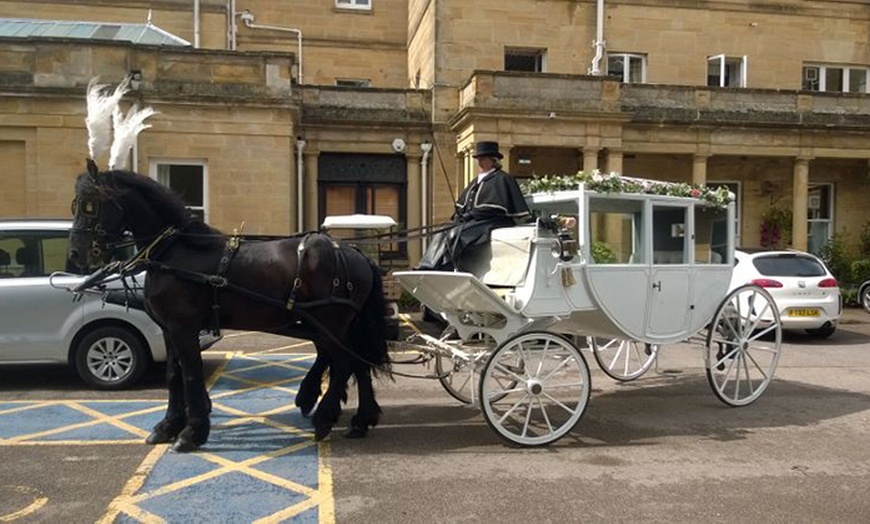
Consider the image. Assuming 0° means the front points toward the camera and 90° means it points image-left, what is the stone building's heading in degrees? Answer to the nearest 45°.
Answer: approximately 0°

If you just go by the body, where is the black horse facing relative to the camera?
to the viewer's left

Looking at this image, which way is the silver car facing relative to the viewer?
to the viewer's left

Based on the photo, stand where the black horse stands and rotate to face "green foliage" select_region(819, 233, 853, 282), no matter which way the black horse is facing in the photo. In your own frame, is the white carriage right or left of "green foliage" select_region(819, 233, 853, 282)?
right

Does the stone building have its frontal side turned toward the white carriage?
yes

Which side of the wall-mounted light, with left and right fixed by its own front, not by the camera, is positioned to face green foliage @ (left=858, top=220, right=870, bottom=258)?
left

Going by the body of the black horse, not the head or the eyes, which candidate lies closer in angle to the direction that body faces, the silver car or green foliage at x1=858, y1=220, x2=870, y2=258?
the silver car

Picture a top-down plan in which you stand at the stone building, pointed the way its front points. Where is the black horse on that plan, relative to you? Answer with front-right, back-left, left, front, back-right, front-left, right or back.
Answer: front

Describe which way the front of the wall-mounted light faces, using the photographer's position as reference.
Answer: facing the viewer

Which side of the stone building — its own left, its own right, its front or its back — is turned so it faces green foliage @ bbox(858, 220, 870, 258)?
left

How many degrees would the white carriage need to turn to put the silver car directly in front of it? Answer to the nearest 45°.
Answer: approximately 45° to its right

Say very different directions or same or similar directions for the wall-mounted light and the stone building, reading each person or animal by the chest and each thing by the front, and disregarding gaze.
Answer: same or similar directions

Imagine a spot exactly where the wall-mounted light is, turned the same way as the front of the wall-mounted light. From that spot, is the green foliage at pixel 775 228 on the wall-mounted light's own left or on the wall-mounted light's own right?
on the wall-mounted light's own left

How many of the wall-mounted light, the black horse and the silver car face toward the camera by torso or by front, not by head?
1

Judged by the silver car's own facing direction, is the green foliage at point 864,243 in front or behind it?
behind
